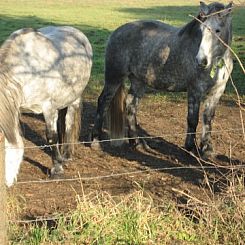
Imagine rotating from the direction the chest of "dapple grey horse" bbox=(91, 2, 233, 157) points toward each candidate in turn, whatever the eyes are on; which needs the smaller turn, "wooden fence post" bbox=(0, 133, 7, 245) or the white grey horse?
the wooden fence post

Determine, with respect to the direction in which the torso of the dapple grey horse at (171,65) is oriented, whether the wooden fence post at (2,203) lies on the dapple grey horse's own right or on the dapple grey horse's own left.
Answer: on the dapple grey horse's own right

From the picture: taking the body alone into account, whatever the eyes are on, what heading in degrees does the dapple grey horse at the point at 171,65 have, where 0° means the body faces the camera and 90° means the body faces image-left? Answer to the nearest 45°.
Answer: approximately 315°

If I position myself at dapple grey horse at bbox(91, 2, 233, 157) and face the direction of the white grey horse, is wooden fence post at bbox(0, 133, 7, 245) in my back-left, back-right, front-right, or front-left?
front-left

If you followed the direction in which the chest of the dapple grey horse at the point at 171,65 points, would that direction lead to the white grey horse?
no

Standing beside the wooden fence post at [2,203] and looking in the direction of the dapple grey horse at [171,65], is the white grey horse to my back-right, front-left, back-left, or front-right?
front-left
